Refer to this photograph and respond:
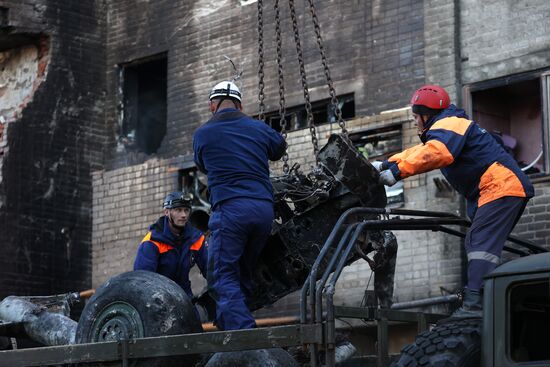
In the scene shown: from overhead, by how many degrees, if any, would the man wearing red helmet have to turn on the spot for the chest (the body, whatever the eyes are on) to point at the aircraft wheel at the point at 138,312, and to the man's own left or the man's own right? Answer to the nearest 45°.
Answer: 0° — they already face it

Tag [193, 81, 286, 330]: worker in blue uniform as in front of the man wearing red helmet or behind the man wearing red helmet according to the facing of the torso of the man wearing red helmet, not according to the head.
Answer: in front

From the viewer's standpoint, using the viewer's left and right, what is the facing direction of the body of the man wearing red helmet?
facing to the left of the viewer

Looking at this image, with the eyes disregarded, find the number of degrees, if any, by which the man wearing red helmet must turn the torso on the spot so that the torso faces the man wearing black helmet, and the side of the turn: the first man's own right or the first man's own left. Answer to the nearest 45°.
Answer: approximately 45° to the first man's own right

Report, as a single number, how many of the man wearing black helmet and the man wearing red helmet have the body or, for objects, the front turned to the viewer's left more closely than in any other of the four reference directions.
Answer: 1

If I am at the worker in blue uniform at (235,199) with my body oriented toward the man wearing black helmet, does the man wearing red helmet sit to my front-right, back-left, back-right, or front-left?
back-right

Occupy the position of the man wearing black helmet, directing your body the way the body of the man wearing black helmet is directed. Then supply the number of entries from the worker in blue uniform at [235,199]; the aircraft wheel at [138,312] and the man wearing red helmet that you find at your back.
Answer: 0

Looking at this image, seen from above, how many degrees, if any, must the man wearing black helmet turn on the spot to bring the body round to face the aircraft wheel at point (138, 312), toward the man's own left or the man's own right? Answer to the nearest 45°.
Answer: approximately 45° to the man's own right

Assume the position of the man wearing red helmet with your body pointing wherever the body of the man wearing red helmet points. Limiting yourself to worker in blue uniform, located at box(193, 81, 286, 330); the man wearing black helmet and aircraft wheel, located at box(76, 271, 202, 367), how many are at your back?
0

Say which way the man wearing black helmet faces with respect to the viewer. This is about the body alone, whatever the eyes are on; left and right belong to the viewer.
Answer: facing the viewer and to the right of the viewer

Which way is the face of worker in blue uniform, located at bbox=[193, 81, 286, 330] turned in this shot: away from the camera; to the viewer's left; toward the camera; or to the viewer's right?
away from the camera
